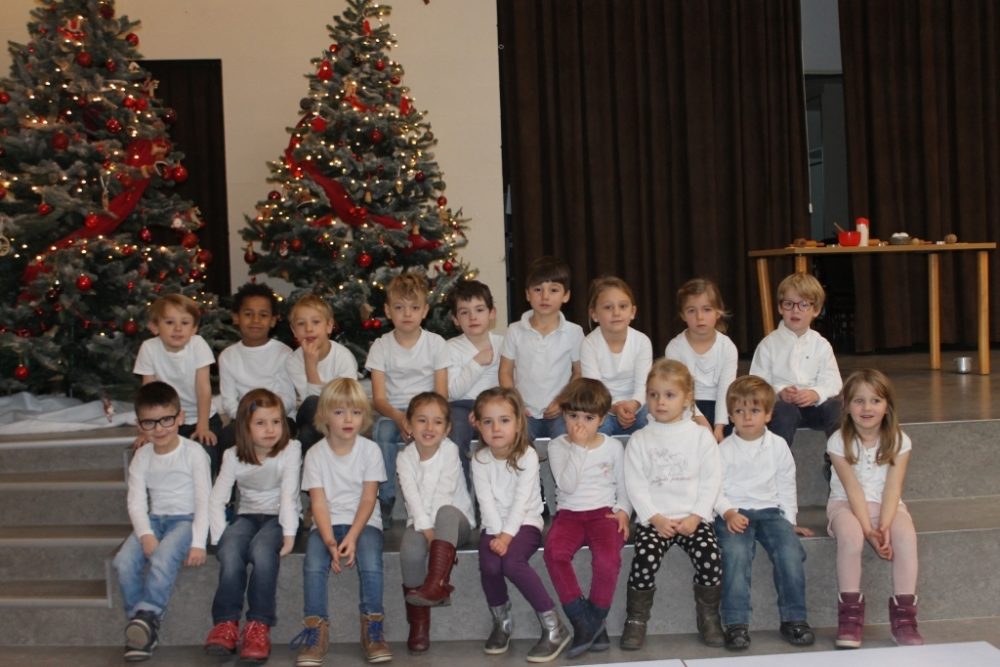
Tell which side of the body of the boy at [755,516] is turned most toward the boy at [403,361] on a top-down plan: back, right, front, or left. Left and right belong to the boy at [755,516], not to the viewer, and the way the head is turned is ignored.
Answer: right

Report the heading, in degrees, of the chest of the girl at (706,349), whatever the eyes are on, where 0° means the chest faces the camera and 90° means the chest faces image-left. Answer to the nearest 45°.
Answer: approximately 0°

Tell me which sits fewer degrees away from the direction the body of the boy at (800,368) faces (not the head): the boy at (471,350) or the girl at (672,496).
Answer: the girl

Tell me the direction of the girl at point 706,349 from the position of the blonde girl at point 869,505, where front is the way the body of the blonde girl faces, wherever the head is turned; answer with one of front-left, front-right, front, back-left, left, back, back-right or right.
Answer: back-right

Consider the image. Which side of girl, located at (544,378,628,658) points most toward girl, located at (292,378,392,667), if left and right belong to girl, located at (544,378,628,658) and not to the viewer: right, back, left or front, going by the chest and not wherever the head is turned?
right

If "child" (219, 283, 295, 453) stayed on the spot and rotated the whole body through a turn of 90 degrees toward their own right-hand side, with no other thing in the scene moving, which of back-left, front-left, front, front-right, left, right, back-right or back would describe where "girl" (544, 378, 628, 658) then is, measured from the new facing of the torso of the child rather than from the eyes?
back-left
